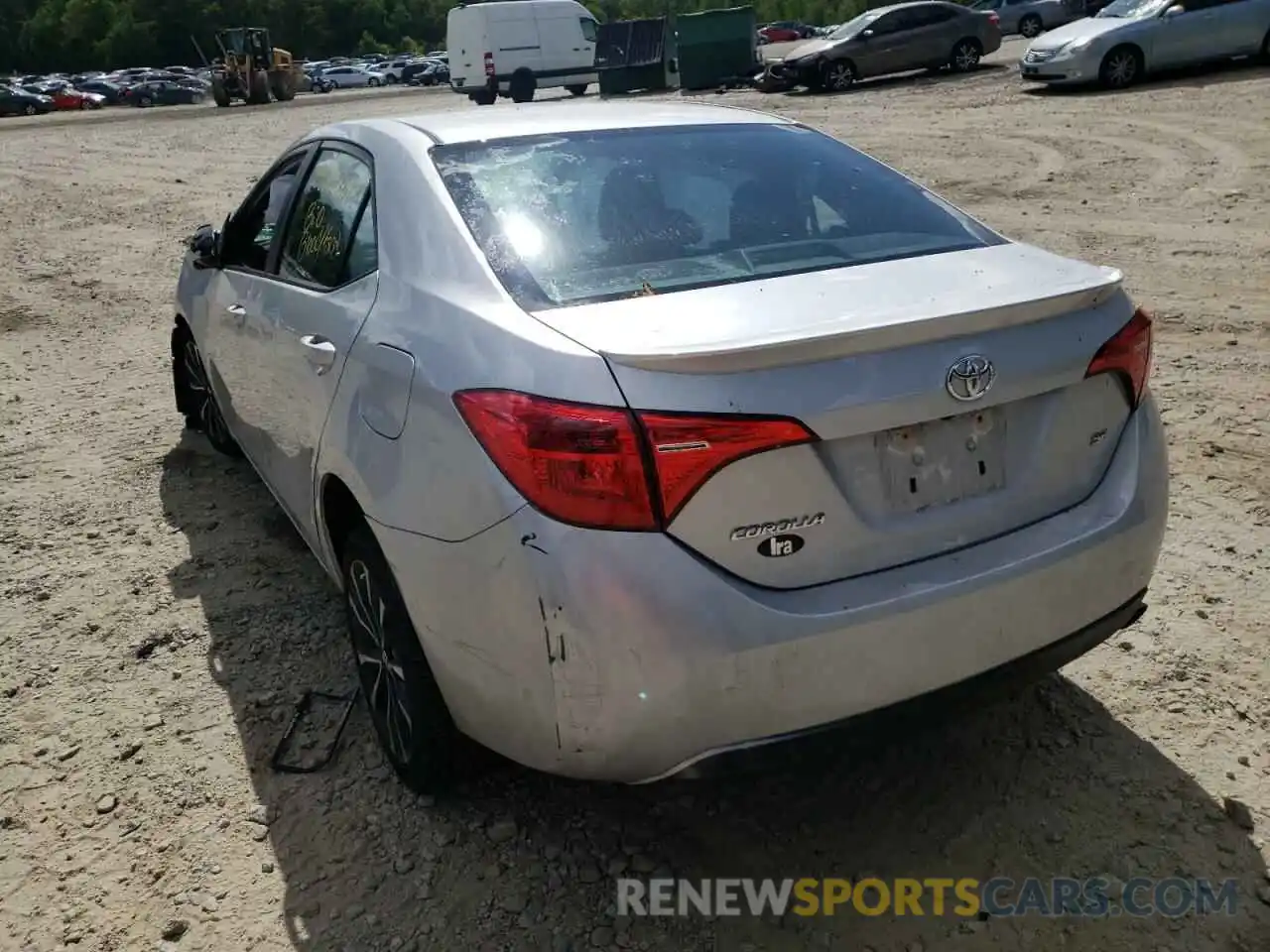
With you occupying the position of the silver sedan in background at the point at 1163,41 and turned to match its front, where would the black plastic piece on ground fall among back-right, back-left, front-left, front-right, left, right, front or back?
front-left

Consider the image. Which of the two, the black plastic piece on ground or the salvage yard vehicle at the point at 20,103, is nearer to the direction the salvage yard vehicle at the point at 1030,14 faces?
the salvage yard vehicle

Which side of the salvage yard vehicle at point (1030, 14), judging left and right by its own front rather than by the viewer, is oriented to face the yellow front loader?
front

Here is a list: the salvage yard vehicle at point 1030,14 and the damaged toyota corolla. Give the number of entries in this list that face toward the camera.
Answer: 0

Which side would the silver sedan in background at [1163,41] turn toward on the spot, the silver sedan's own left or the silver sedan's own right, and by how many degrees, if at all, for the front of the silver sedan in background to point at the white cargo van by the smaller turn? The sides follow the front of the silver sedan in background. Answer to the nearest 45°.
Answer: approximately 90° to the silver sedan's own right

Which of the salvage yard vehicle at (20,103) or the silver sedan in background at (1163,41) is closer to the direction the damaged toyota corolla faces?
the salvage yard vehicle

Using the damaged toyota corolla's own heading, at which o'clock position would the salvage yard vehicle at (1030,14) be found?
The salvage yard vehicle is roughly at 2 o'clock from the damaged toyota corolla.

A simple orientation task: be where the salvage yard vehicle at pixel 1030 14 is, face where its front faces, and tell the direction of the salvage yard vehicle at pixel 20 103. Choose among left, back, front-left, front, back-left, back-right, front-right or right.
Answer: front

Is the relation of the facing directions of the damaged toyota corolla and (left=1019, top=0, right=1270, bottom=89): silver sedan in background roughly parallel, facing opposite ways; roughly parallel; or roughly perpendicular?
roughly perpendicular

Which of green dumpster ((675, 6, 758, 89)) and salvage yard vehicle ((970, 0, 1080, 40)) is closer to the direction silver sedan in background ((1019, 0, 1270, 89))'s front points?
the green dumpster

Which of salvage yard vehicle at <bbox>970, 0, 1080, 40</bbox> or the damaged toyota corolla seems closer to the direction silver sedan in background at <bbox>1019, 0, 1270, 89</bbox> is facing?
the damaged toyota corolla

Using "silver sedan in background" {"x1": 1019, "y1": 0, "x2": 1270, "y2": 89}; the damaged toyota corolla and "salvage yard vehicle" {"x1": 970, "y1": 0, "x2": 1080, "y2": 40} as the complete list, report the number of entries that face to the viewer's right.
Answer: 0

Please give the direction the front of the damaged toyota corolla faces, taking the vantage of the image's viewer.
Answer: facing away from the viewer and to the left of the viewer

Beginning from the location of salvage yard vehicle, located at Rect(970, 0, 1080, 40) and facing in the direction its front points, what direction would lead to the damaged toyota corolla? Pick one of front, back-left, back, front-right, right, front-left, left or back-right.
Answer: left

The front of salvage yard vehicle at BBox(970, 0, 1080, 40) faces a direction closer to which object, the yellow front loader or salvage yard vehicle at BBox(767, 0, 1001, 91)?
the yellow front loader

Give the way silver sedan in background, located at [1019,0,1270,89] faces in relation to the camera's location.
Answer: facing the viewer and to the left of the viewer

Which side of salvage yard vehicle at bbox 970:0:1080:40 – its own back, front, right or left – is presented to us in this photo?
left

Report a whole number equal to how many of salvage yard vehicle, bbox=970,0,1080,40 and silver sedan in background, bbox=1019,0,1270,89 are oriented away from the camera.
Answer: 0
